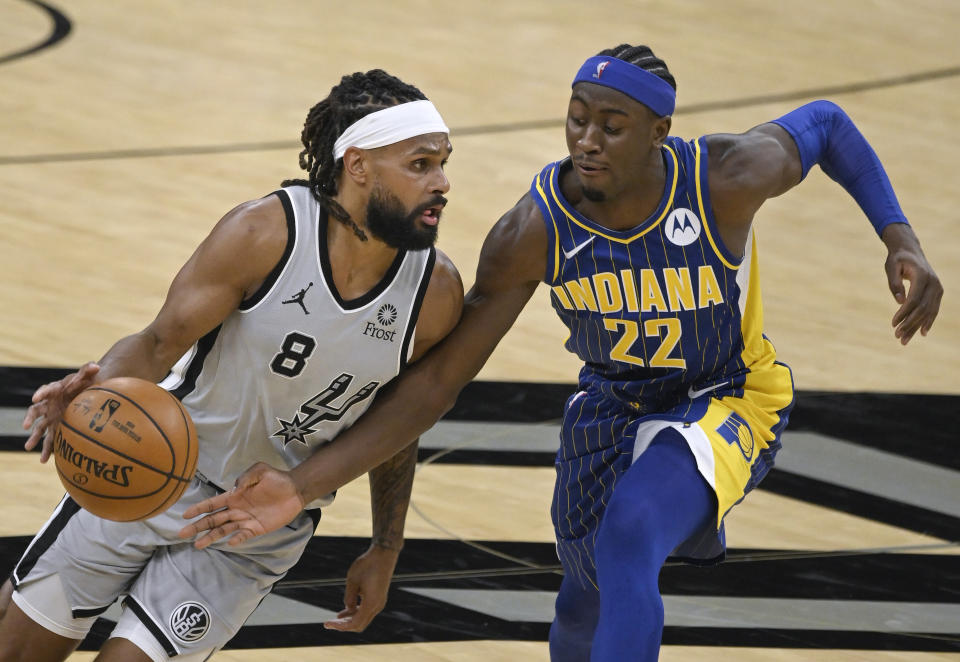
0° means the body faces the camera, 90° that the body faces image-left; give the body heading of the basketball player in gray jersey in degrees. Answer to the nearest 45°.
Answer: approximately 315°

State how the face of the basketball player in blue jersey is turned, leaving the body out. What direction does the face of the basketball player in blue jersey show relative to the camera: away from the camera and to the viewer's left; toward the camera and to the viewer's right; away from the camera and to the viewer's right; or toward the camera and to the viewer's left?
toward the camera and to the viewer's left

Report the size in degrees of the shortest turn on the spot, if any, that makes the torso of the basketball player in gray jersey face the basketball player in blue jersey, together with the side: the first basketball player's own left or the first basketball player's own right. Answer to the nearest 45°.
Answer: approximately 45° to the first basketball player's own left
